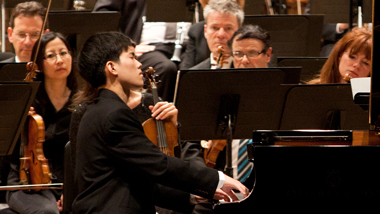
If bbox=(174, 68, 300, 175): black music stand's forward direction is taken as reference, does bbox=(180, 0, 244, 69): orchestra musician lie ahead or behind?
ahead

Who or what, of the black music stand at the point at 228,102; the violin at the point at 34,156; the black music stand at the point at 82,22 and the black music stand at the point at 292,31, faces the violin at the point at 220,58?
the black music stand at the point at 228,102

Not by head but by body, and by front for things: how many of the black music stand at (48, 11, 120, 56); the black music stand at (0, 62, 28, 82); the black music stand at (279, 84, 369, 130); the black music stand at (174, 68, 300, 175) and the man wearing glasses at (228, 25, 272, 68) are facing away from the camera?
4

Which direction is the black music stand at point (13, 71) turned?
away from the camera

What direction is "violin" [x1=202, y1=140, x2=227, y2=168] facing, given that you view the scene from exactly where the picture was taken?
facing the viewer and to the left of the viewer

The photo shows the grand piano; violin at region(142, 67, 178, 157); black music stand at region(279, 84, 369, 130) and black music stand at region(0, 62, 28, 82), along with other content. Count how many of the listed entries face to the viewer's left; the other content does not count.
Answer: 1

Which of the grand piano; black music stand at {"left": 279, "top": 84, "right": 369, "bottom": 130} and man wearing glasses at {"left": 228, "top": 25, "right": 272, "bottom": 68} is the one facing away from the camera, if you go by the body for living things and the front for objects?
the black music stand

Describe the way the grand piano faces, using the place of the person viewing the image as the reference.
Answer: facing to the left of the viewer

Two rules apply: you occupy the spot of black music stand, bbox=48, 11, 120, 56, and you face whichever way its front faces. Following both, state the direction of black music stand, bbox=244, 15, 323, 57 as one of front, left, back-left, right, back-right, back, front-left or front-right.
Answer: right

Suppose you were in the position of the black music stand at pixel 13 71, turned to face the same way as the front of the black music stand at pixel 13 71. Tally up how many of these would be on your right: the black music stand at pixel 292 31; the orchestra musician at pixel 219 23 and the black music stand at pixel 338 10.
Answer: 3

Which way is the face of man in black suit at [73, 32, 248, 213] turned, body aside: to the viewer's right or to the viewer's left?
to the viewer's right

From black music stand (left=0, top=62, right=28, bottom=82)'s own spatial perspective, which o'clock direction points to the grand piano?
The grand piano is roughly at 5 o'clock from the black music stand.

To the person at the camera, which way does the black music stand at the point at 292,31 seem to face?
facing away from the viewer

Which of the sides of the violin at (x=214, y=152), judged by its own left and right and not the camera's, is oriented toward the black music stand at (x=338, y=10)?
back

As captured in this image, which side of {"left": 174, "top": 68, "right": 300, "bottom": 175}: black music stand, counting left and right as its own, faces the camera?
back
